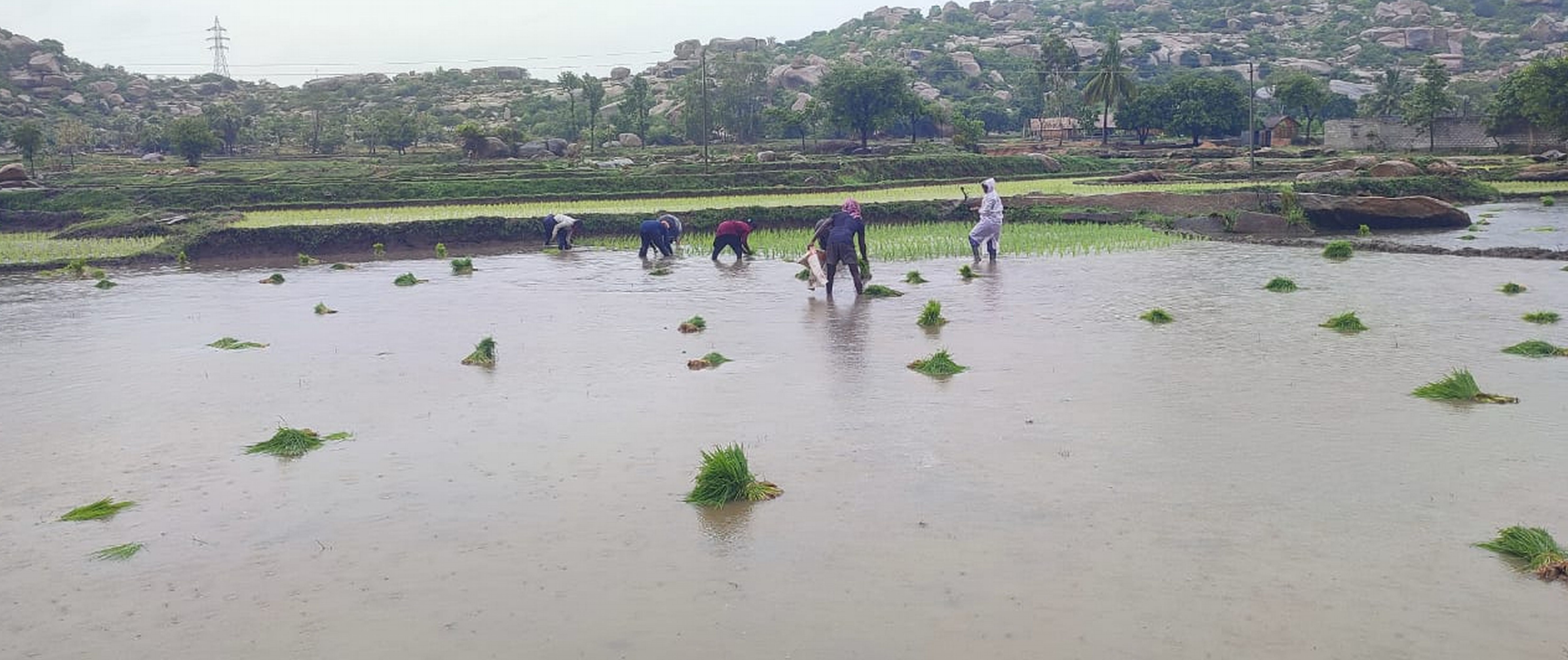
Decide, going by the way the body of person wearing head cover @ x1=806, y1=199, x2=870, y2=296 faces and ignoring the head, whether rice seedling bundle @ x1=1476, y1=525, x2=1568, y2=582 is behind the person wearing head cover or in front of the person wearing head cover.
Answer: behind

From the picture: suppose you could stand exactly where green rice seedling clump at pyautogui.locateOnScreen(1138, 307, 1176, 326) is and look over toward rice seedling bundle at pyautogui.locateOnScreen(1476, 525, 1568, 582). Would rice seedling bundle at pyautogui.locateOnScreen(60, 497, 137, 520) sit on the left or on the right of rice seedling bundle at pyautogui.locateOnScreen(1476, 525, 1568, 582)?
right

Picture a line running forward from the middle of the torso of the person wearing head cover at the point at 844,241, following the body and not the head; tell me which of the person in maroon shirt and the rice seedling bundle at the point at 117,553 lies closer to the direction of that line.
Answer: the person in maroon shirt

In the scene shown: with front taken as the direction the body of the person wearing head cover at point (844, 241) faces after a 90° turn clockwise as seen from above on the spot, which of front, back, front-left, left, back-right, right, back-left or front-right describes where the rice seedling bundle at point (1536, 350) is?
front-right

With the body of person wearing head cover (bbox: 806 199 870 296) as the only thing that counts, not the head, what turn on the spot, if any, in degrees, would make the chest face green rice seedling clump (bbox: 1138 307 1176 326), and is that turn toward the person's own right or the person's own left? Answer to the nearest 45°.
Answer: approximately 135° to the person's own right

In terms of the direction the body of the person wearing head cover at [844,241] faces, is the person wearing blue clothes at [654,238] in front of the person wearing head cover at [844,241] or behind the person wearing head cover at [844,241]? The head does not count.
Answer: in front
